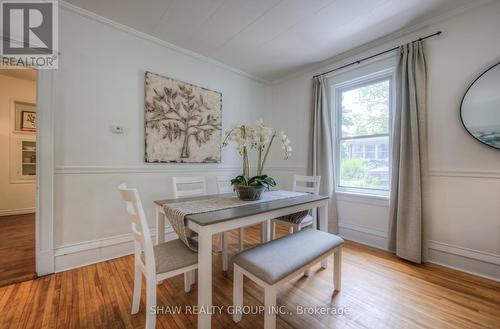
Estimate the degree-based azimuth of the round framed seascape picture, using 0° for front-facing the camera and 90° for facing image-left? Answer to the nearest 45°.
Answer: approximately 0°

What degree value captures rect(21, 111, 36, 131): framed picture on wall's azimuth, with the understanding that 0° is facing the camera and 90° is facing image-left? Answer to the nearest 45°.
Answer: approximately 0°

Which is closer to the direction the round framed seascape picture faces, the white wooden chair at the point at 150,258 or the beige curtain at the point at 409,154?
the white wooden chair

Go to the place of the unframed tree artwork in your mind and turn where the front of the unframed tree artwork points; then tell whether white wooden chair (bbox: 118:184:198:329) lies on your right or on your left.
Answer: on your right

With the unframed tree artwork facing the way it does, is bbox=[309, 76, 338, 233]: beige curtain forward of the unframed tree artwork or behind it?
forward

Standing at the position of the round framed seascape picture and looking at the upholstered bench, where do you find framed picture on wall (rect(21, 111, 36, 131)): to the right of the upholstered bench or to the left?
right

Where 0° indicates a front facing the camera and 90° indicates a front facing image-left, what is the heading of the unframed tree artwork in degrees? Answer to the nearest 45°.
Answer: approximately 315°

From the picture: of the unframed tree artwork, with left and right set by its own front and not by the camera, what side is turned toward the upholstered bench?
front

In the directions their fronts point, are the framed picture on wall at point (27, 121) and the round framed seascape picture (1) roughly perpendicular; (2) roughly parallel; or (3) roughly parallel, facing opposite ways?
roughly perpendicular

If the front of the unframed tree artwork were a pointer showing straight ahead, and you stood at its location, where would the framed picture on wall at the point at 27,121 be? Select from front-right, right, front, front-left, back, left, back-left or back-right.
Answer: back

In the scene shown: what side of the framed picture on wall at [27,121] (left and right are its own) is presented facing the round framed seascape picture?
front

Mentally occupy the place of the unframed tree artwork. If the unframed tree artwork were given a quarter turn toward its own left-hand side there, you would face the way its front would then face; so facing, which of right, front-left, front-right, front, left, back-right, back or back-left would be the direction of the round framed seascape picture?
right

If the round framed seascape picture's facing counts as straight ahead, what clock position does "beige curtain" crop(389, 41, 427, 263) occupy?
The beige curtain is roughly at 3 o'clock from the round framed seascape picture.
